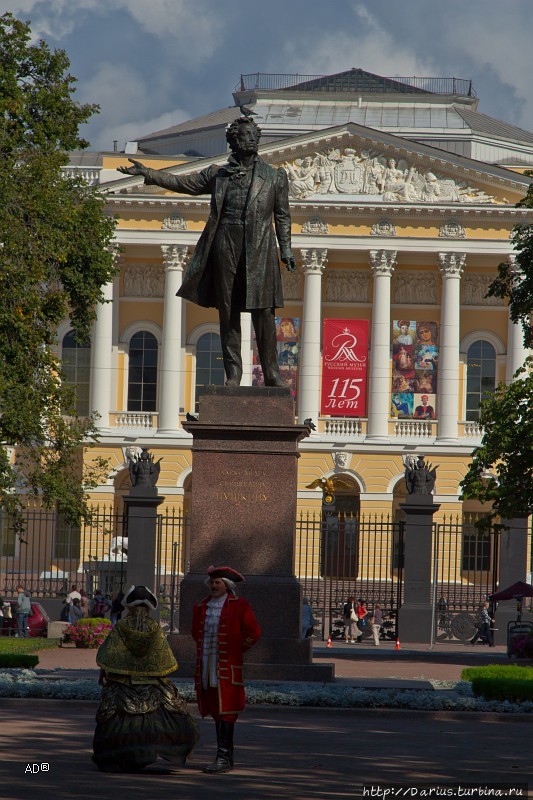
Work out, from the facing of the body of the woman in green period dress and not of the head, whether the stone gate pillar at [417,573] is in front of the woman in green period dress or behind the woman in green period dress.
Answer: in front

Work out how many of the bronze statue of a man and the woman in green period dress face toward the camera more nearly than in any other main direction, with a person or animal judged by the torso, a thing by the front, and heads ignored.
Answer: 1

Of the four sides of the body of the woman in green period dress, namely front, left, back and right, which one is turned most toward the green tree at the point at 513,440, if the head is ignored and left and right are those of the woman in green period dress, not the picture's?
front

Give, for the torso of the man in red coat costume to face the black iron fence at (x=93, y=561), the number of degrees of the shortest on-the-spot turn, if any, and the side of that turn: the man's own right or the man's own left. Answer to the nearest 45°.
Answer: approximately 135° to the man's own right

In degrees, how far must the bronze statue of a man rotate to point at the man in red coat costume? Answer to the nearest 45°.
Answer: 0° — it already faces them

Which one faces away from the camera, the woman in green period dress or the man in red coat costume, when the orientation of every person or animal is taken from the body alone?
the woman in green period dress

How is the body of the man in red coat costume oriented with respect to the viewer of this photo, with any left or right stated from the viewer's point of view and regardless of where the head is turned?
facing the viewer and to the left of the viewer

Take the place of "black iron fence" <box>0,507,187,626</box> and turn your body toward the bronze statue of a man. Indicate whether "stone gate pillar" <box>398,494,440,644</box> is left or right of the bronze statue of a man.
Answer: left

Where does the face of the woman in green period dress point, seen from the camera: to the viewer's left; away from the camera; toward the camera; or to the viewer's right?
away from the camera

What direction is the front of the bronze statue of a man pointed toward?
toward the camera

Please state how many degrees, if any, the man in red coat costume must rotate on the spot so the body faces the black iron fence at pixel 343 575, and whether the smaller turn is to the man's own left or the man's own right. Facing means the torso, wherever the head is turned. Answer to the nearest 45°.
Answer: approximately 135° to the man's own right

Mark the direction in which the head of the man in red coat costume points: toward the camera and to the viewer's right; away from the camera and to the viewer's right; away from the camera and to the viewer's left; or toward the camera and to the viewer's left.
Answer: toward the camera and to the viewer's left

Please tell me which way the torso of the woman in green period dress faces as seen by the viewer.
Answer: away from the camera

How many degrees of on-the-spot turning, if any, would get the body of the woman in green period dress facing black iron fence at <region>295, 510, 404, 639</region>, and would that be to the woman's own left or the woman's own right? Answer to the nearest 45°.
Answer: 0° — they already face it
